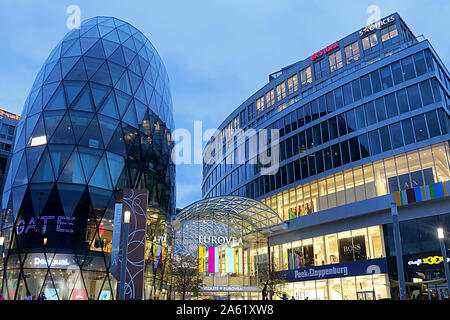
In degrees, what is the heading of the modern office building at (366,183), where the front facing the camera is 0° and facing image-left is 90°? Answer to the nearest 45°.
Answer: approximately 45°
